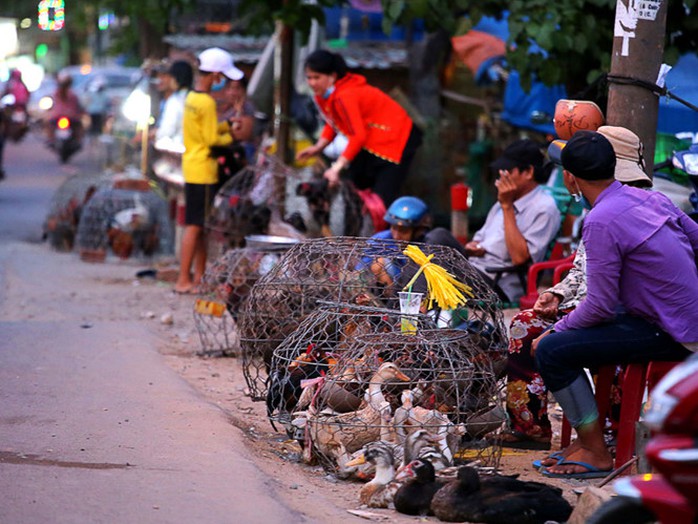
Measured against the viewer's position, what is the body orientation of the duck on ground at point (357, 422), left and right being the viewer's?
facing to the right of the viewer

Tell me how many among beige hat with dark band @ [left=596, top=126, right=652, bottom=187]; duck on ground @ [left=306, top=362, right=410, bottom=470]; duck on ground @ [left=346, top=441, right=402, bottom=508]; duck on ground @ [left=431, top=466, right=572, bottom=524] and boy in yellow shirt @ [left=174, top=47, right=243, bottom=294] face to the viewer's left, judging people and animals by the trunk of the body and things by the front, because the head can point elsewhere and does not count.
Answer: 3

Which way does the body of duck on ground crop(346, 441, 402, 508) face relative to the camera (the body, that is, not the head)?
to the viewer's left

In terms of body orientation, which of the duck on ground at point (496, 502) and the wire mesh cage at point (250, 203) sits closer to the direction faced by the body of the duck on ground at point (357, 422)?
the duck on ground

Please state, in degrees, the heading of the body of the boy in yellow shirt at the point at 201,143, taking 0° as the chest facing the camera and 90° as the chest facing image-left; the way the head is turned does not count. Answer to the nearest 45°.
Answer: approximately 270°

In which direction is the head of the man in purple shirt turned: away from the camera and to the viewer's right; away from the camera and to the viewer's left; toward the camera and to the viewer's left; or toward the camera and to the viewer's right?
away from the camera and to the viewer's left

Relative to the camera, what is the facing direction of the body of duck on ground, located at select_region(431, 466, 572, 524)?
to the viewer's left

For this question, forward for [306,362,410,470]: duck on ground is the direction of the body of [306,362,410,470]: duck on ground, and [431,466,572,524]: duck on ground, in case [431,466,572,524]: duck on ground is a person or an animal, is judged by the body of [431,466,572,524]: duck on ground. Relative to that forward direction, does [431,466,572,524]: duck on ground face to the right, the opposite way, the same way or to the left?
the opposite way

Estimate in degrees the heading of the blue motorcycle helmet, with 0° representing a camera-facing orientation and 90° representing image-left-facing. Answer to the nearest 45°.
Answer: approximately 45°

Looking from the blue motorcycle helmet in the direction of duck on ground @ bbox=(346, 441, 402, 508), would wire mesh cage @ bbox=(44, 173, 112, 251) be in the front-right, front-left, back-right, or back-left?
back-right

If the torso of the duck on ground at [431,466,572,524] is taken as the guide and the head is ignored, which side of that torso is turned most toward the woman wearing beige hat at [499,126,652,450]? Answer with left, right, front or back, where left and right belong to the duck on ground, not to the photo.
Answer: right

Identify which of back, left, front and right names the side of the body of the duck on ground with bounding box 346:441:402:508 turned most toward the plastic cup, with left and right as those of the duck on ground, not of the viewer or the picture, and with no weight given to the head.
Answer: right

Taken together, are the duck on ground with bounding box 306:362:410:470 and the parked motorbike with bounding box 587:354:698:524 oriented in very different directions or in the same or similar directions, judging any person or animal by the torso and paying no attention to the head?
very different directions

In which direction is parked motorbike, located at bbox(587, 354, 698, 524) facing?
to the viewer's left
